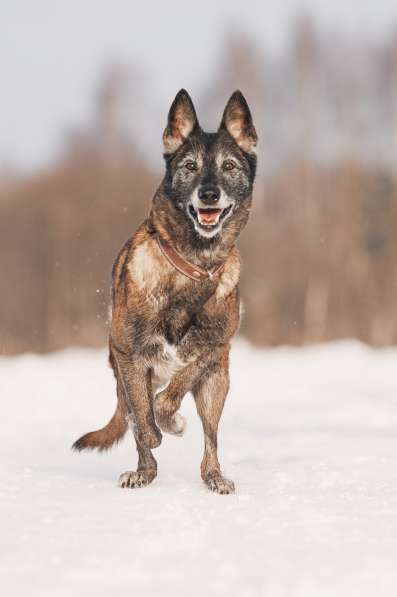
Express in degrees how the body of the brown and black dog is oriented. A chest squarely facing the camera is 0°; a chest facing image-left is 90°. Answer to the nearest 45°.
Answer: approximately 0°
